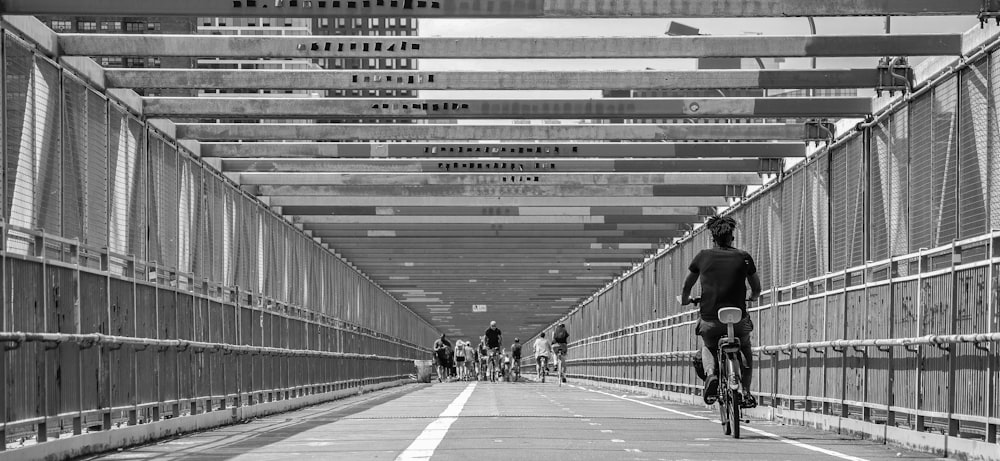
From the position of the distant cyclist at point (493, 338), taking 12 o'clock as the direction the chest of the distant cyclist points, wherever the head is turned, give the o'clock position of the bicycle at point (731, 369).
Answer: The bicycle is roughly at 12 o'clock from the distant cyclist.

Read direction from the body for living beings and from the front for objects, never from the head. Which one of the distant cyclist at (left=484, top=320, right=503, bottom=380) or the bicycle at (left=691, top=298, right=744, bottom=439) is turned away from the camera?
the bicycle

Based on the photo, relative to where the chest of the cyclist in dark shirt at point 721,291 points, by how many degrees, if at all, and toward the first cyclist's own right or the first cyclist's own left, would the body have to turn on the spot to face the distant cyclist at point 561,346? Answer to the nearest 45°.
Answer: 0° — they already face them

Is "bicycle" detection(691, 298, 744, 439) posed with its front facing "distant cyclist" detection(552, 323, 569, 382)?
yes

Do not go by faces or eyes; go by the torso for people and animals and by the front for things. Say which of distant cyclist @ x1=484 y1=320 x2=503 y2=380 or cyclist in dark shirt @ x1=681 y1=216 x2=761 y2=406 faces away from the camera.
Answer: the cyclist in dark shirt

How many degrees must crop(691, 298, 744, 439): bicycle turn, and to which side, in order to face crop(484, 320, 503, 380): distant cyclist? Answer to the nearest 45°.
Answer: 0° — it already faces them

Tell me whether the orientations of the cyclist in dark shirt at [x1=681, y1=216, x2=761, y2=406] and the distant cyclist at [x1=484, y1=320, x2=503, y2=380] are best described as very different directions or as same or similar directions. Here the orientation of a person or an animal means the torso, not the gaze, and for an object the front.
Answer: very different directions

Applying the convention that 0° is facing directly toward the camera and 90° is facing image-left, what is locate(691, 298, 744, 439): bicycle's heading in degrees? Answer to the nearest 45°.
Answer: approximately 180°

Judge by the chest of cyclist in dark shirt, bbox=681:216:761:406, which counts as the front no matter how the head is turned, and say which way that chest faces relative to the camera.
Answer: away from the camera
